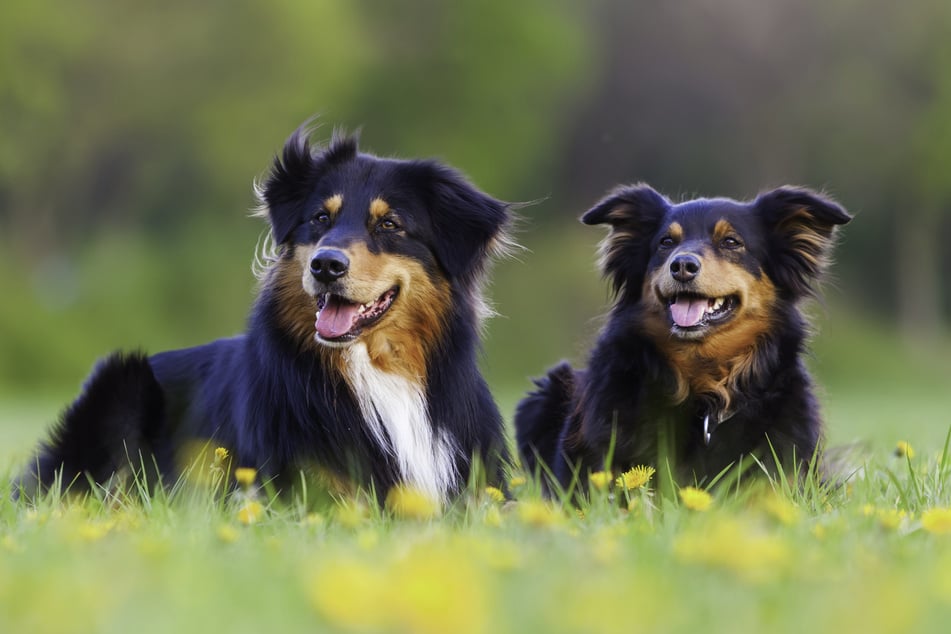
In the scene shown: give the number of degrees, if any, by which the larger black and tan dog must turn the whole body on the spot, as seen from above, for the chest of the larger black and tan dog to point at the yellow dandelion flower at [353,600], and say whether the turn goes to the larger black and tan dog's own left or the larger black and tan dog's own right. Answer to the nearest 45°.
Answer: approximately 45° to the larger black and tan dog's own right

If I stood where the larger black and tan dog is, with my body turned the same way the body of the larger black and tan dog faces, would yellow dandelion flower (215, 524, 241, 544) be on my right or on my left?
on my right

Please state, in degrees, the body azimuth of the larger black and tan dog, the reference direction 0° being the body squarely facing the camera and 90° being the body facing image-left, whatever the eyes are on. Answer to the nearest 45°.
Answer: approximately 315°

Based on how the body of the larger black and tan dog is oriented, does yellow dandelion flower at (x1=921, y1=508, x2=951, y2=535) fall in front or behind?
in front

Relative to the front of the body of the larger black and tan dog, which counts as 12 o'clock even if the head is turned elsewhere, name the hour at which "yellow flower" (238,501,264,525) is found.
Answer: The yellow flower is roughly at 2 o'clock from the larger black and tan dog.

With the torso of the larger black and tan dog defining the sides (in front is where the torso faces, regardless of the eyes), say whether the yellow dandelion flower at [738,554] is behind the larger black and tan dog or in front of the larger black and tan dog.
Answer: in front
